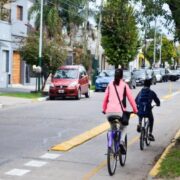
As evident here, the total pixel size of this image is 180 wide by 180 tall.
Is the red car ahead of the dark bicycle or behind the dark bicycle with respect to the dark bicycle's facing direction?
ahead

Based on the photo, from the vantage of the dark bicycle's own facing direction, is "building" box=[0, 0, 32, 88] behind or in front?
in front

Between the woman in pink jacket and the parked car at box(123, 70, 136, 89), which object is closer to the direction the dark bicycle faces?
the parked car

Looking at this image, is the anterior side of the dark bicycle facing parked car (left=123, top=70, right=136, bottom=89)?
yes

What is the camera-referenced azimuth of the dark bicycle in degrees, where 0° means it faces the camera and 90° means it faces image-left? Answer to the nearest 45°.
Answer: approximately 180°
